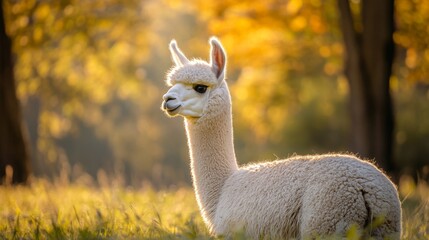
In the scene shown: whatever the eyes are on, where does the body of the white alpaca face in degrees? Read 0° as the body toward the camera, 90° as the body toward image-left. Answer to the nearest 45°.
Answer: approximately 90°
